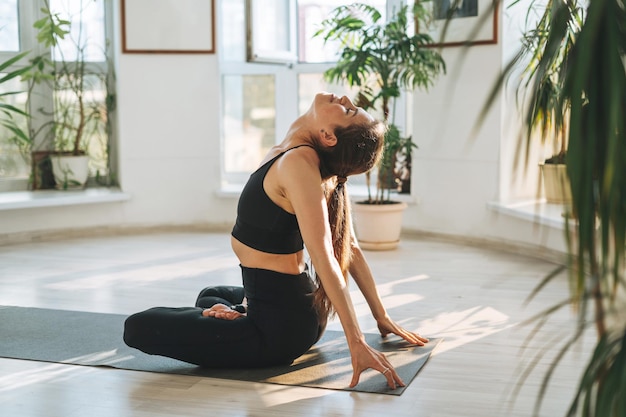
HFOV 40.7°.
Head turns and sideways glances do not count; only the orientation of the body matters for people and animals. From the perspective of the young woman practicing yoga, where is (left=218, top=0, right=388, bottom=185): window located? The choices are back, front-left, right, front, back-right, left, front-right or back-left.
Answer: right

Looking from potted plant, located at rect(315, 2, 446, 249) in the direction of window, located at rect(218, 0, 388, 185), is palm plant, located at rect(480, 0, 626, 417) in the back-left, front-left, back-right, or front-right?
back-left

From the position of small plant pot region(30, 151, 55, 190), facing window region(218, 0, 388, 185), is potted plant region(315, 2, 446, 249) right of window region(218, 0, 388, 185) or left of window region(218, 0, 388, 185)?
right

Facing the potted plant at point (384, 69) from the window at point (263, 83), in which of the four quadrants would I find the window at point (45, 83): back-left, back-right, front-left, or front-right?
back-right

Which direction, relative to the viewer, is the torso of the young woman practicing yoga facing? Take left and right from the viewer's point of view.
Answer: facing to the left of the viewer

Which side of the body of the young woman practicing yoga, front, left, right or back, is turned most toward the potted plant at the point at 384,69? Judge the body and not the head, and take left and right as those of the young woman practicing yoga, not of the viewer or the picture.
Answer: right
